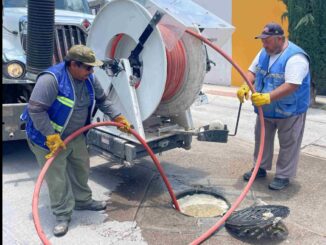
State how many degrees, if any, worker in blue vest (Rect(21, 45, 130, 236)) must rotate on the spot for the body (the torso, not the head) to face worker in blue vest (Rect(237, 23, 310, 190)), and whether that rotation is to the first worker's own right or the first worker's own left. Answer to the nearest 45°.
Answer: approximately 45° to the first worker's own left

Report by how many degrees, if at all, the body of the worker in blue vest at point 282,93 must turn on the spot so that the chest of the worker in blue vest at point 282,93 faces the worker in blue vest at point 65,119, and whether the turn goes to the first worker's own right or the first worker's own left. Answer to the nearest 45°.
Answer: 0° — they already face them

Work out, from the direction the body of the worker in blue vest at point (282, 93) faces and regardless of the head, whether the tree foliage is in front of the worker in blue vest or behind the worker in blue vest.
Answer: behind

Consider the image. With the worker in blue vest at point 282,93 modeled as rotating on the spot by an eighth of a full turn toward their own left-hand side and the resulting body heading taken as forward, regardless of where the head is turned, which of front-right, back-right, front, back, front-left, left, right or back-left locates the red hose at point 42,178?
front-right

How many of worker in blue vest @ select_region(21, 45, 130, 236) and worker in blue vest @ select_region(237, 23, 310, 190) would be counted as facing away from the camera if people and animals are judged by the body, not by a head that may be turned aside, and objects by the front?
0

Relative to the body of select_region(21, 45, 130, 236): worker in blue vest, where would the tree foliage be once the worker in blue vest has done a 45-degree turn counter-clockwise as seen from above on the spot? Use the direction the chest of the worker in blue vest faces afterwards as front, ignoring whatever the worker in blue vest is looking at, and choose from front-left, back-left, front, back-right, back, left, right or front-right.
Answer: front-left

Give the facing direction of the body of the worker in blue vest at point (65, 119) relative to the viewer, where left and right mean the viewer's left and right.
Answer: facing the viewer and to the right of the viewer
